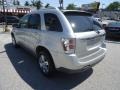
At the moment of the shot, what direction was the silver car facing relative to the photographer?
facing away from the viewer and to the left of the viewer

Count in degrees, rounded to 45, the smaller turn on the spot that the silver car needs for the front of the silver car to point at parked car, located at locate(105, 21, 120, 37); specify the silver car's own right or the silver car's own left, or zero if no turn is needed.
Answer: approximately 90° to the silver car's own right
